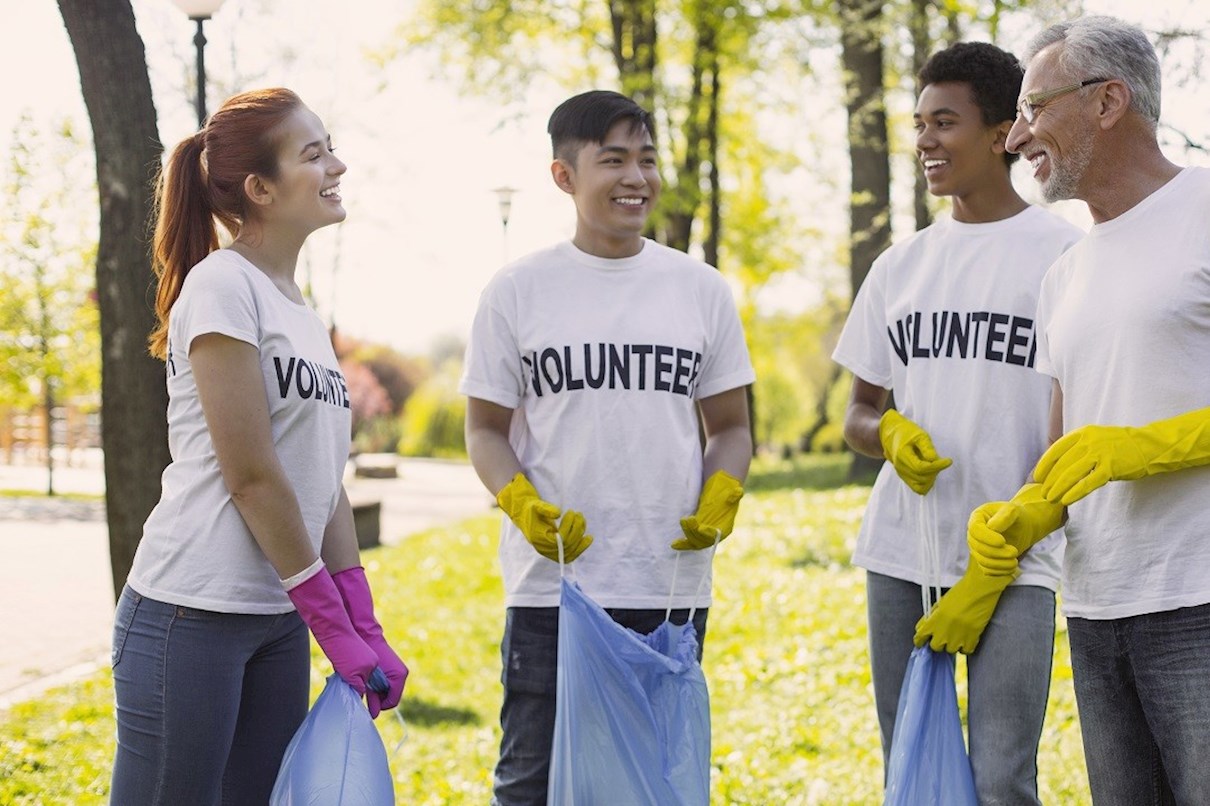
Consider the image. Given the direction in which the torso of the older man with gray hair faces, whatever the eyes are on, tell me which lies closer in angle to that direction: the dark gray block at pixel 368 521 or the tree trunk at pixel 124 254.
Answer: the tree trunk

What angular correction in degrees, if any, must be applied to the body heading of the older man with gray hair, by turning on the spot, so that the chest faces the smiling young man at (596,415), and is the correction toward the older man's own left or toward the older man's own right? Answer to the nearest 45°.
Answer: approximately 45° to the older man's own right

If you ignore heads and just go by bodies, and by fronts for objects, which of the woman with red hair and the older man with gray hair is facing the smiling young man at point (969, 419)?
the woman with red hair

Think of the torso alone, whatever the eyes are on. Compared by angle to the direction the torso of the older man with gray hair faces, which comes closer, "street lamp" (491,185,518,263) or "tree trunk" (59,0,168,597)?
the tree trunk

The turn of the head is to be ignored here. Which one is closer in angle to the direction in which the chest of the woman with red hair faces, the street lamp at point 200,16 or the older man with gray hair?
the older man with gray hair

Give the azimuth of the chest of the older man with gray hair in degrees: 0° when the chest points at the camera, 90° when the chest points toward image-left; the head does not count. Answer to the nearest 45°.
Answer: approximately 45°

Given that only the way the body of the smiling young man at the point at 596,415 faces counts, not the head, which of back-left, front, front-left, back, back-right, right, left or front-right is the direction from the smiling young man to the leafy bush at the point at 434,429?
back

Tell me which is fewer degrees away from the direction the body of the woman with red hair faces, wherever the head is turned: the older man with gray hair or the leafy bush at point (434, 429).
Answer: the older man with gray hair

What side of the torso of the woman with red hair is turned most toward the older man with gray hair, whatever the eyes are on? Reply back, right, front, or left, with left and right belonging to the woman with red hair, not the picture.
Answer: front

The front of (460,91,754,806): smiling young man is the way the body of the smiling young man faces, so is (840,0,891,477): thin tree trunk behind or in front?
behind

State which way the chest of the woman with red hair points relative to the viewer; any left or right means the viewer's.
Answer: facing to the right of the viewer

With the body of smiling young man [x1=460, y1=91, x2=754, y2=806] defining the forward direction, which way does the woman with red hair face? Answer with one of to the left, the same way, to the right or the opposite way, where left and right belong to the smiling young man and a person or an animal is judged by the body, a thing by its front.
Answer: to the left

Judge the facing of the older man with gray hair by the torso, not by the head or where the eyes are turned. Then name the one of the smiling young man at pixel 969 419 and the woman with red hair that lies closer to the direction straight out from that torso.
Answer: the woman with red hair

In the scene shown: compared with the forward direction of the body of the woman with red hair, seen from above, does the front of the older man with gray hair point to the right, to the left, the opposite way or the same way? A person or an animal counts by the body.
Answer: the opposite way

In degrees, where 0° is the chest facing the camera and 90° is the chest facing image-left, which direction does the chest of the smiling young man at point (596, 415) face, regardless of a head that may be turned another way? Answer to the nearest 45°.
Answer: approximately 0°

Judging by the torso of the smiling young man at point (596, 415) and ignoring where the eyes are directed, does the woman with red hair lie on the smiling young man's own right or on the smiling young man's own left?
on the smiling young man's own right
